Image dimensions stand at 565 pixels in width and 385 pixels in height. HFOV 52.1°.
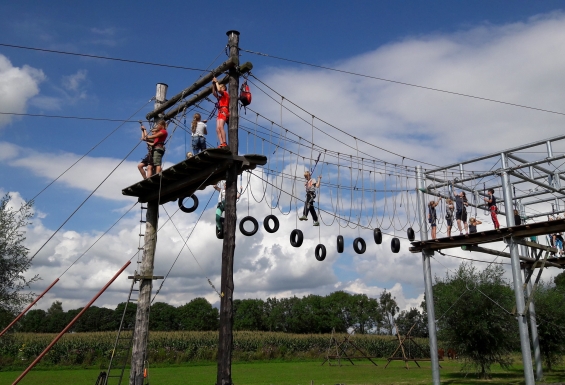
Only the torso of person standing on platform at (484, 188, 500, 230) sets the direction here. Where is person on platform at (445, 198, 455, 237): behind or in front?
in front

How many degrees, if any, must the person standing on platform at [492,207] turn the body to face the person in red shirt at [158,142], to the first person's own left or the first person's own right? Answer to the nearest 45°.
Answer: approximately 45° to the first person's own left

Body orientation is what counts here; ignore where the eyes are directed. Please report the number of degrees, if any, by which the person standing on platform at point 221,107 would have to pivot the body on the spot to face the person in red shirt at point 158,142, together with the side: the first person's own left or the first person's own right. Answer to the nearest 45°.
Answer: approximately 45° to the first person's own right

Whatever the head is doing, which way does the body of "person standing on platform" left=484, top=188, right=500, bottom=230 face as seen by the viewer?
to the viewer's left

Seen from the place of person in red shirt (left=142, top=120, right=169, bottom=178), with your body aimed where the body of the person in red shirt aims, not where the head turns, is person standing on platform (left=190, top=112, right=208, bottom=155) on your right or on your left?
on your left

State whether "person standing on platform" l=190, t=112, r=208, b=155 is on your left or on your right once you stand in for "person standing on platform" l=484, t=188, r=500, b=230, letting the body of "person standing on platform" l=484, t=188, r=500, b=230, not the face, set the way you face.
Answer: on your left

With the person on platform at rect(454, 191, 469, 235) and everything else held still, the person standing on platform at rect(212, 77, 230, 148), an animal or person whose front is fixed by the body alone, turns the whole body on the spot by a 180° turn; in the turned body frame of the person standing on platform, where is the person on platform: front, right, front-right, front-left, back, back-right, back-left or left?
front-left
